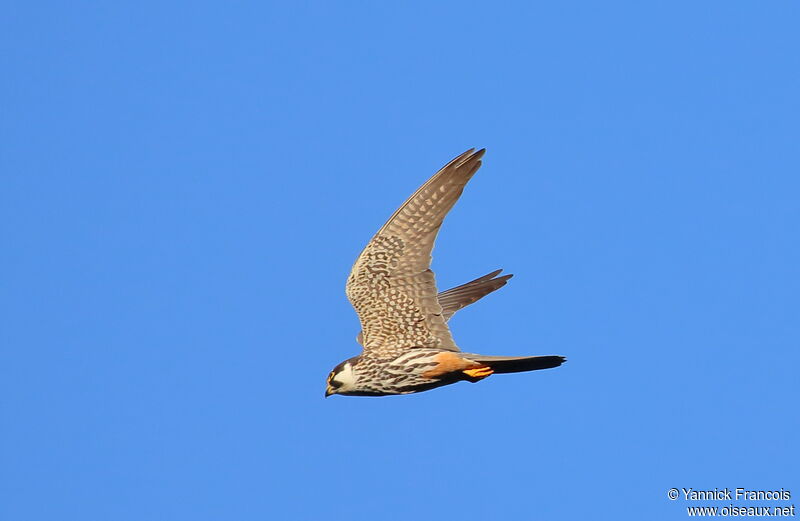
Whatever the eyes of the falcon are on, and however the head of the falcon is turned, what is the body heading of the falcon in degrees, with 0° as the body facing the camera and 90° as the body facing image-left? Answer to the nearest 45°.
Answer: approximately 90°
